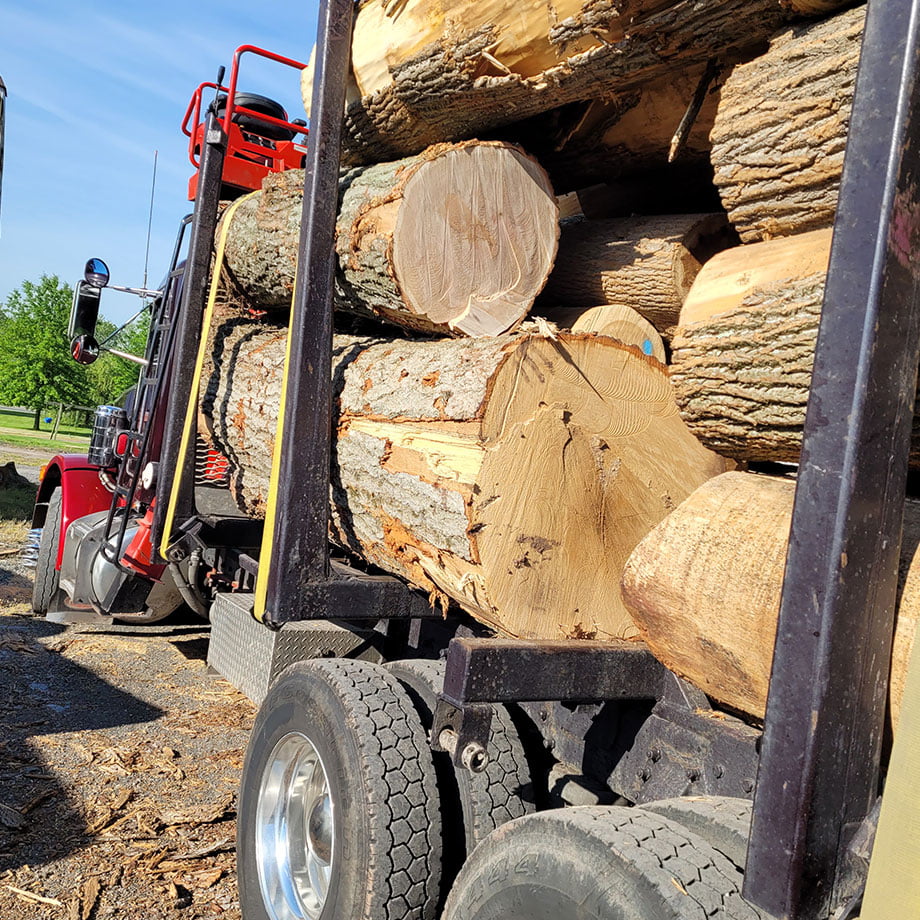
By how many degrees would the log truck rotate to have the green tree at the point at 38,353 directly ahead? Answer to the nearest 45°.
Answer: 0° — it already faces it

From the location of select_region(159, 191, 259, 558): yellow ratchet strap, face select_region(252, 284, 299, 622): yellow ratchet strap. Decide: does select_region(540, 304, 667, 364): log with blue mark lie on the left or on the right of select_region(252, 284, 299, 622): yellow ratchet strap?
left

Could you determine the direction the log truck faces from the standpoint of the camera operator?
facing away from the viewer and to the left of the viewer

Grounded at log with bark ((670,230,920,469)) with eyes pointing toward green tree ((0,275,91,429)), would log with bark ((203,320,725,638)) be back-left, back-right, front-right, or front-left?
front-left
